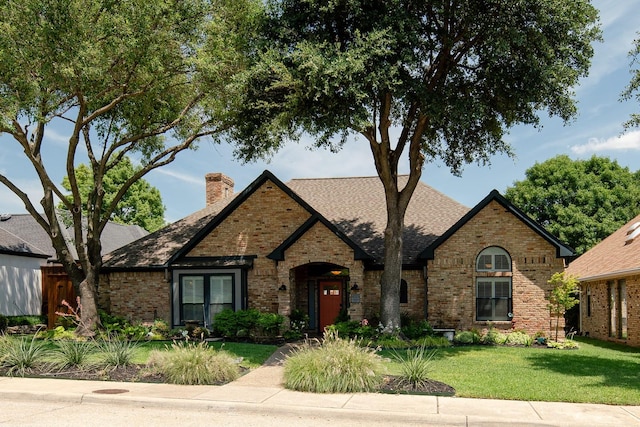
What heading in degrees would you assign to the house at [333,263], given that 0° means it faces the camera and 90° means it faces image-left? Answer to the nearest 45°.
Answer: approximately 0°

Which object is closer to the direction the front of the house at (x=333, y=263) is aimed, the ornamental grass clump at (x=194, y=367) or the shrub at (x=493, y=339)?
the ornamental grass clump

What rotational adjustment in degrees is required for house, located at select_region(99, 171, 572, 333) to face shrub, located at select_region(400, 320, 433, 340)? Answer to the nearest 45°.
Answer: approximately 45° to its left

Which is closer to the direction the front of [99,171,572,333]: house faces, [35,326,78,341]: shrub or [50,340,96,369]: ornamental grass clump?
the ornamental grass clump

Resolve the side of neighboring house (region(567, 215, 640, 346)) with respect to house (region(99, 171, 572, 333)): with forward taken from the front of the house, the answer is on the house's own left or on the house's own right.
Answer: on the house's own left
